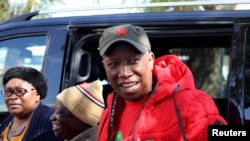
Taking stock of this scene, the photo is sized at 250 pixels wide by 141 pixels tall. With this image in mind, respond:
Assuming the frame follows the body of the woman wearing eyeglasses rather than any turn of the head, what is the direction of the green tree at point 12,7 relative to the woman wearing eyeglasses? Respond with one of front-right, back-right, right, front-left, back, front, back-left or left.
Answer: back-right

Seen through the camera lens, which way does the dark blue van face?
facing to the left of the viewer

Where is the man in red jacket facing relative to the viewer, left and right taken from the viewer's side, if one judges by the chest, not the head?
facing the viewer and to the left of the viewer

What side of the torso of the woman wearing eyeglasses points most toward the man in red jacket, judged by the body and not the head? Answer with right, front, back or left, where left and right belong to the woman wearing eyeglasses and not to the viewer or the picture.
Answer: left

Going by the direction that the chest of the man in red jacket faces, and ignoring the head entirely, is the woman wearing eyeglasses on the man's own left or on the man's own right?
on the man's own right

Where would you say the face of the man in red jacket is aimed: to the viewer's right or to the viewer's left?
to the viewer's left

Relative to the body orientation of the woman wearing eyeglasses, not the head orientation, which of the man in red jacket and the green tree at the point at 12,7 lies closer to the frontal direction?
the man in red jacket
